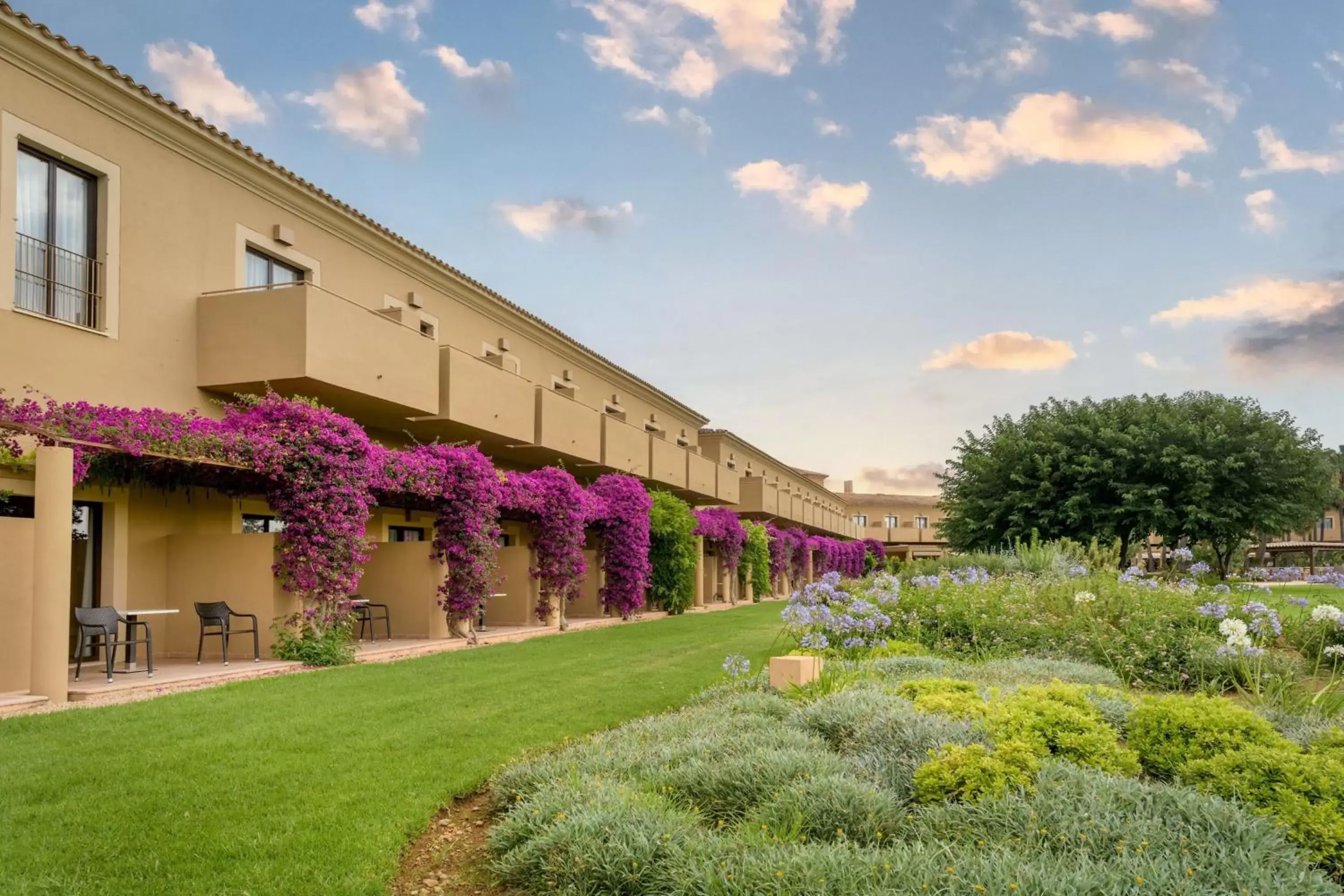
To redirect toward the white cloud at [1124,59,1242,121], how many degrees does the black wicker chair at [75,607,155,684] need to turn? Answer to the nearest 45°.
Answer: approximately 45° to its left

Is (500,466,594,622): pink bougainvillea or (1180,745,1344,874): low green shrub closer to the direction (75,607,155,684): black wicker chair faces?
the low green shrub

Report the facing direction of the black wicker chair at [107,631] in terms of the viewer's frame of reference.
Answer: facing the viewer and to the right of the viewer

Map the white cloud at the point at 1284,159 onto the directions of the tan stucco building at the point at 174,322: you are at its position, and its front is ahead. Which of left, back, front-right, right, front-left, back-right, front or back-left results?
front-left
